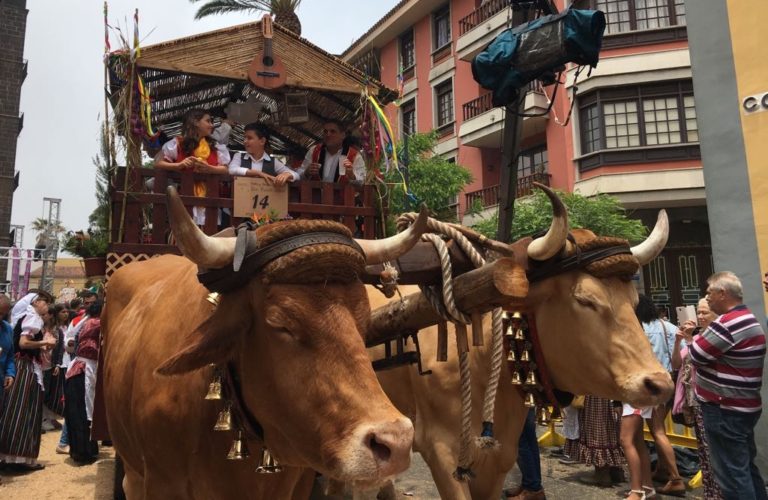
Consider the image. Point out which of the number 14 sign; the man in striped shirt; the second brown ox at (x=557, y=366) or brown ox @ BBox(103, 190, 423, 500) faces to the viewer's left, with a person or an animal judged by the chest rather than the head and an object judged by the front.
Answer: the man in striped shirt

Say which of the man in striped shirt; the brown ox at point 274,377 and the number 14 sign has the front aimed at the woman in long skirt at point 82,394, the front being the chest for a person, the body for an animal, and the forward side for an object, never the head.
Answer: the man in striped shirt

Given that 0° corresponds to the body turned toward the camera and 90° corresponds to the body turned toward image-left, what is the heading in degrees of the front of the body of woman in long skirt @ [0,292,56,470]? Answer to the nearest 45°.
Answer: approximately 270°

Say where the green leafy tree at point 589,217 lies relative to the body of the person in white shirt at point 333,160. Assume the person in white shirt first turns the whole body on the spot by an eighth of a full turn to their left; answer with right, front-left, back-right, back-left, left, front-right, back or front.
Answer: left

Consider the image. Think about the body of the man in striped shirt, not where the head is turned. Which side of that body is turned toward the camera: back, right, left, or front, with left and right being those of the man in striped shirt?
left

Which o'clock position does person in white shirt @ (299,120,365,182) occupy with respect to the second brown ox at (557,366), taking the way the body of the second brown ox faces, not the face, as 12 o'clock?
The person in white shirt is roughly at 6 o'clock from the second brown ox.

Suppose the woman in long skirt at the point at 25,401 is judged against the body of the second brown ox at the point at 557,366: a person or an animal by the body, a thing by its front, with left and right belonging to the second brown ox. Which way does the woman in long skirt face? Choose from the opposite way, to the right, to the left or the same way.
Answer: to the left

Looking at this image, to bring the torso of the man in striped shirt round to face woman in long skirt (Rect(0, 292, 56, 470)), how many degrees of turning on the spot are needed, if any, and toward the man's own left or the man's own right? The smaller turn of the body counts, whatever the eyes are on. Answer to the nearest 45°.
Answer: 0° — they already face them
